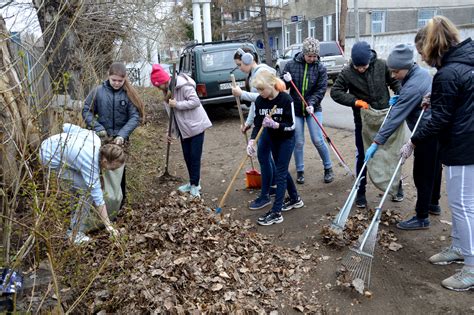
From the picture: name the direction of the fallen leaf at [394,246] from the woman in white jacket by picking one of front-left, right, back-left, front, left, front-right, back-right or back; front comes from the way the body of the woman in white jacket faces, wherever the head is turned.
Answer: back-left

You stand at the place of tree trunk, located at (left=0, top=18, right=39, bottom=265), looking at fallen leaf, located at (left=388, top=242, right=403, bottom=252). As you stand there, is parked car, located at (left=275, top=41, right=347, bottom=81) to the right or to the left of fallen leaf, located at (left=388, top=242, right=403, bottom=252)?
left
